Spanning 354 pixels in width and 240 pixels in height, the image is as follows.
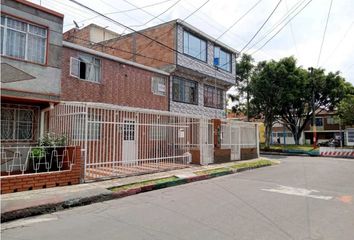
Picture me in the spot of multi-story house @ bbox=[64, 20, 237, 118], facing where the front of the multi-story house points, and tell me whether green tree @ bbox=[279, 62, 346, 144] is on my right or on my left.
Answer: on my left

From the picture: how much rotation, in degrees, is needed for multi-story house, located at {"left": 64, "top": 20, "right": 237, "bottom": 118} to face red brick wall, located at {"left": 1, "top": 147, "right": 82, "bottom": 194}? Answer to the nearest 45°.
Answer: approximately 90° to its right

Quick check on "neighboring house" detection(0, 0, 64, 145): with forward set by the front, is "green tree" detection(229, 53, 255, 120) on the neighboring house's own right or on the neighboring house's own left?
on the neighboring house's own left

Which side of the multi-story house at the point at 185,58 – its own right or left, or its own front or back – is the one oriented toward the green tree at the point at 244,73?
left

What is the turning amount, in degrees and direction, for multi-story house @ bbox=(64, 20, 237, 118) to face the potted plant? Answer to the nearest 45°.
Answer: approximately 90° to its right

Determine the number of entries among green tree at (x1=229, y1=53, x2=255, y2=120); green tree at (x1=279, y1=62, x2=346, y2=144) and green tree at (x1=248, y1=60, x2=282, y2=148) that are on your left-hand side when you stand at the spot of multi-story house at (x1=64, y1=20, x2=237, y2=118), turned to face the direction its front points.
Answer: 3

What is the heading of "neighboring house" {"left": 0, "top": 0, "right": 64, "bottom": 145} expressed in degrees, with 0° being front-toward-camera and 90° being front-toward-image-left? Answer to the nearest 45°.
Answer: approximately 315°
